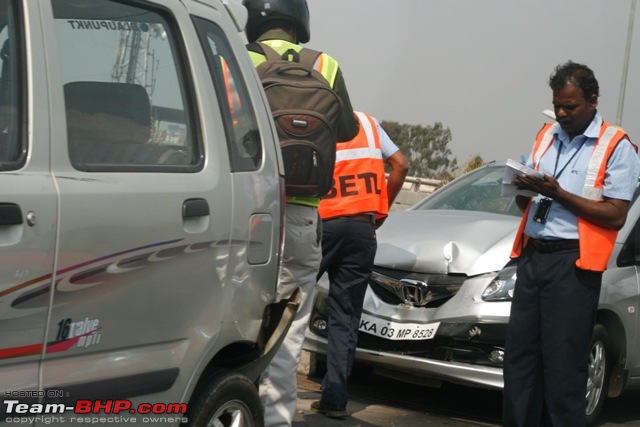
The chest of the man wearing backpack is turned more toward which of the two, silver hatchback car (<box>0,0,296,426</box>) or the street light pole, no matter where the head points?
the street light pole

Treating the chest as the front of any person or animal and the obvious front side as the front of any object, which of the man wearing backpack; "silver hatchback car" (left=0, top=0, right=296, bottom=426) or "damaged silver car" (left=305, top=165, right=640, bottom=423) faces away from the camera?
the man wearing backpack

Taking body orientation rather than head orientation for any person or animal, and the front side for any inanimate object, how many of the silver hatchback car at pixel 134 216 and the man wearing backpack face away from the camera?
1

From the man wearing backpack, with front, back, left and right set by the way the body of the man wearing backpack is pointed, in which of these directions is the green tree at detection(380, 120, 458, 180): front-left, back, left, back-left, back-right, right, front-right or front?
front

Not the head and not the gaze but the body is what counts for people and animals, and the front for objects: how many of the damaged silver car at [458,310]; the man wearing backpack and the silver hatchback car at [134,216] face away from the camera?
1

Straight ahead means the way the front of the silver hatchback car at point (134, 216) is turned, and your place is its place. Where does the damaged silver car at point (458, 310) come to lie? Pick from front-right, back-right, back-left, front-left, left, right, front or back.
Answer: back

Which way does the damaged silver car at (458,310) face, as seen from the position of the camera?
facing the viewer and to the left of the viewer

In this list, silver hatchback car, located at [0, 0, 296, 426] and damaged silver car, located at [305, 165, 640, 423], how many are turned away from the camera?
0

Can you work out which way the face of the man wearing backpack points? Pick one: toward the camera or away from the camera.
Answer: away from the camera

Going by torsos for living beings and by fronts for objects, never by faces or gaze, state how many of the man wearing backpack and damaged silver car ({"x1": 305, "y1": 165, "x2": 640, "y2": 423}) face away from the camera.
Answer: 1

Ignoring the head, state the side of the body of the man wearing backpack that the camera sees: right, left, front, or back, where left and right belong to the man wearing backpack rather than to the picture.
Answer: back

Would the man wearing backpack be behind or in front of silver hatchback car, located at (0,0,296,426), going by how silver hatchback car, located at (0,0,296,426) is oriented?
behind
